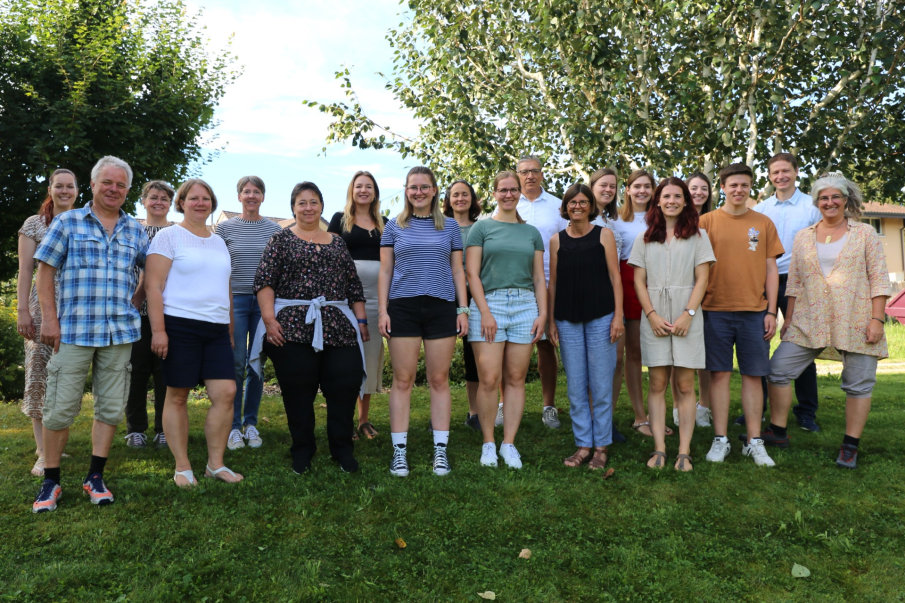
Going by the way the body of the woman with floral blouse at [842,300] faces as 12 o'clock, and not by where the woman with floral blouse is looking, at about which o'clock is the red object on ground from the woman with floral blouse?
The red object on ground is roughly at 6 o'clock from the woman with floral blouse.

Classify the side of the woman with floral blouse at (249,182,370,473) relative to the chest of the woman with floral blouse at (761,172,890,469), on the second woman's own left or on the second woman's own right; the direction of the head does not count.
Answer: on the second woman's own right

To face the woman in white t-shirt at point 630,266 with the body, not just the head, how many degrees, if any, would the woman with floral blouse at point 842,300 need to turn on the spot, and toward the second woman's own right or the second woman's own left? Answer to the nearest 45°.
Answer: approximately 90° to the second woman's own right

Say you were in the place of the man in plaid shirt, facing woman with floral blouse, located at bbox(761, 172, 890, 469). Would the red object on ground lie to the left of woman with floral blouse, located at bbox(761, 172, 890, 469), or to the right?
left

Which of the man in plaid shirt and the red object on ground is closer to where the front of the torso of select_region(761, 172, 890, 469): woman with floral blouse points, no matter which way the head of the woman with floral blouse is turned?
the man in plaid shirt

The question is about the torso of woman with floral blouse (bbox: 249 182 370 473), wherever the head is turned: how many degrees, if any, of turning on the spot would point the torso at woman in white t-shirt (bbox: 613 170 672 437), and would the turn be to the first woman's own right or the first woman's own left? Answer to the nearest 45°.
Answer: approximately 90° to the first woman's own left

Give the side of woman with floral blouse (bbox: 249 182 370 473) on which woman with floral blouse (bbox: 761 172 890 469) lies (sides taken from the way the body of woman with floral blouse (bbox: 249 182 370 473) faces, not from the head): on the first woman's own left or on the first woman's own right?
on the first woman's own left

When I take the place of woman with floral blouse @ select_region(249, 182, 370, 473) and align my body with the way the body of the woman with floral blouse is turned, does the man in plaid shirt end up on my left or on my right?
on my right

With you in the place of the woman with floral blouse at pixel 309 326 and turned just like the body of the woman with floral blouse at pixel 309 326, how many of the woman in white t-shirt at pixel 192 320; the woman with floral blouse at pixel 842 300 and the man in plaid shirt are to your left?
1

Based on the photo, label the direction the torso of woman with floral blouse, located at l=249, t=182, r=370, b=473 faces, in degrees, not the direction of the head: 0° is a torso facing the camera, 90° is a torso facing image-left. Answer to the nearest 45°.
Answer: approximately 0°
